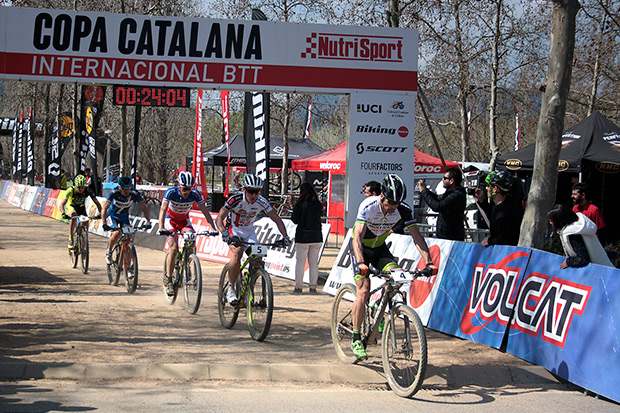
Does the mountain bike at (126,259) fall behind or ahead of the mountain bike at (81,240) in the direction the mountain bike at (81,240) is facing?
ahead

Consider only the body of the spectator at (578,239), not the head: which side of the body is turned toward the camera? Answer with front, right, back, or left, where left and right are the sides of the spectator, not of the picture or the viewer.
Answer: left

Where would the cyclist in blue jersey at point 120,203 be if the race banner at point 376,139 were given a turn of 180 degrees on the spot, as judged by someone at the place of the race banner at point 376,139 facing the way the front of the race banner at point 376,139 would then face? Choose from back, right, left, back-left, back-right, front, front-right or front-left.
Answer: left

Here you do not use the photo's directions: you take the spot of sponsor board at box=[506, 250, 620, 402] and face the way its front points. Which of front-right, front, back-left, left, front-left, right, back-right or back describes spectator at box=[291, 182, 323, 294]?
right

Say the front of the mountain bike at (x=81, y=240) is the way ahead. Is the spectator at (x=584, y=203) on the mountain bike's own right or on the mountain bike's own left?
on the mountain bike's own left

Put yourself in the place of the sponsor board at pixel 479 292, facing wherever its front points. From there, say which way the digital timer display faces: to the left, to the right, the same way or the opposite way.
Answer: to the left

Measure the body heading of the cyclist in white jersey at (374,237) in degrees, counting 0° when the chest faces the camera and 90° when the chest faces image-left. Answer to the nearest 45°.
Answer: approximately 315°

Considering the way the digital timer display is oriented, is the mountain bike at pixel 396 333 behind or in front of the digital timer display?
in front

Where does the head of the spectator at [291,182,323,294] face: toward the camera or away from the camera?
away from the camera

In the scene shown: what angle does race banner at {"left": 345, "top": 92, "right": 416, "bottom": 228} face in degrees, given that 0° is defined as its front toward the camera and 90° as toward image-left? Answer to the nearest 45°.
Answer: approximately 0°

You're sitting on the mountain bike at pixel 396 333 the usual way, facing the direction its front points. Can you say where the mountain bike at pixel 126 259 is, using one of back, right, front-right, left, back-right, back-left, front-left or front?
back

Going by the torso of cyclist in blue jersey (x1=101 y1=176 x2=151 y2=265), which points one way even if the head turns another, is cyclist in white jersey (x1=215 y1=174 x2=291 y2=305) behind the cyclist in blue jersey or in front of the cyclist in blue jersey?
in front

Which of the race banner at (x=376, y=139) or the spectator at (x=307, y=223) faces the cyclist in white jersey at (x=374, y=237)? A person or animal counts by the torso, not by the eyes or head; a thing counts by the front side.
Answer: the race banner

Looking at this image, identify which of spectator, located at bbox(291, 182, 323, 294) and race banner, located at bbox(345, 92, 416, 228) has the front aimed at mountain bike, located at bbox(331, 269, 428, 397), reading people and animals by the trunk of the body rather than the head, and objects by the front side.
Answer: the race banner
